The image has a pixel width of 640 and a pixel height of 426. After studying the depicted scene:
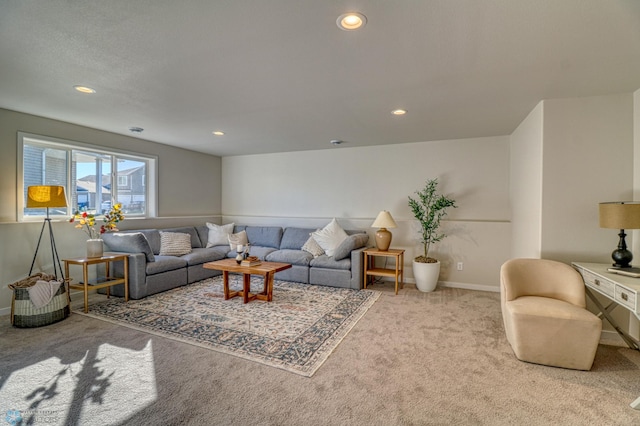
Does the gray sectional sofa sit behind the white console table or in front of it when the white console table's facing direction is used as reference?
in front

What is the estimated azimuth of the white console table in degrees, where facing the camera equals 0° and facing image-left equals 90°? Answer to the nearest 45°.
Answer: approximately 45°

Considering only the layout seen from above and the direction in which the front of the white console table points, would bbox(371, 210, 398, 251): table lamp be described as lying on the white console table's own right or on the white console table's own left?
on the white console table's own right

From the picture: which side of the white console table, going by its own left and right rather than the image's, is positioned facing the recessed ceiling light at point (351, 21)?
front

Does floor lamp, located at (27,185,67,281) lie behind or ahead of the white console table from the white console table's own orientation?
ahead

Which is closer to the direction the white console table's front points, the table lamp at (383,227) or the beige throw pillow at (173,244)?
the beige throw pillow

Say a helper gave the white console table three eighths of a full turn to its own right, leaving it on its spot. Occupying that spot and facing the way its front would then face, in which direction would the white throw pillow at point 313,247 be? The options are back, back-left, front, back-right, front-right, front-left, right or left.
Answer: left

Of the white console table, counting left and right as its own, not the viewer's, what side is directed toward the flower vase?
front

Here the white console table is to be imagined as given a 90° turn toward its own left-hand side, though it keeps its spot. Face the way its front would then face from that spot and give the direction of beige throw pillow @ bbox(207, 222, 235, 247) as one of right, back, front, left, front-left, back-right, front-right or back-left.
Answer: back-right

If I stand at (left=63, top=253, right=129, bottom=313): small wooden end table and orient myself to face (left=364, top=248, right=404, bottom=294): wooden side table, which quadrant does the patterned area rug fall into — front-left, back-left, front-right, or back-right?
front-right

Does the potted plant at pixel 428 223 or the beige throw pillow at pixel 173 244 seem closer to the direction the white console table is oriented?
the beige throw pillow

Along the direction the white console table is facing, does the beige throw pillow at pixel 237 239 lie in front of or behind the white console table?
in front

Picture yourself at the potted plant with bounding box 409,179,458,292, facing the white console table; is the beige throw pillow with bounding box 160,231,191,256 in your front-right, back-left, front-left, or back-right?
back-right
